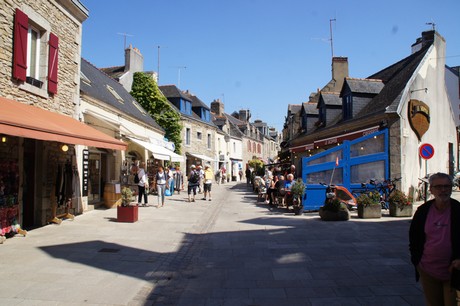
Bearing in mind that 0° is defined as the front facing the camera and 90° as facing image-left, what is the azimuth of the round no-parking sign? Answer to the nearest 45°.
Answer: approximately 0°

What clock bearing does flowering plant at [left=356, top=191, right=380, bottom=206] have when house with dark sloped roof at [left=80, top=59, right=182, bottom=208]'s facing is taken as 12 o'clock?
The flowering plant is roughly at 12 o'clock from the house with dark sloped roof.

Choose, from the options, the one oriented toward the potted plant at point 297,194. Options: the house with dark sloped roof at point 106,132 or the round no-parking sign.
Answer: the house with dark sloped roof

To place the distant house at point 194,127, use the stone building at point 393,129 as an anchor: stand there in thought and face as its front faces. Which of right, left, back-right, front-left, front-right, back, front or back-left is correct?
right

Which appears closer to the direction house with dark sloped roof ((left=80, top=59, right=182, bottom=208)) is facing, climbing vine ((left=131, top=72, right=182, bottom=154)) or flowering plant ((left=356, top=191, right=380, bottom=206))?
the flowering plant

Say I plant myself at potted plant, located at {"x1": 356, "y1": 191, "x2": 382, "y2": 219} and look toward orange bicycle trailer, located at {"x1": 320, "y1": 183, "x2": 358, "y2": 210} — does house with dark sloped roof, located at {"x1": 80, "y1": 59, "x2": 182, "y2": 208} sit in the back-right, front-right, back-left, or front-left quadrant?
front-left

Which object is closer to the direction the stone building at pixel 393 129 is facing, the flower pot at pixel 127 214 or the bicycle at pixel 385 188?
the flower pot

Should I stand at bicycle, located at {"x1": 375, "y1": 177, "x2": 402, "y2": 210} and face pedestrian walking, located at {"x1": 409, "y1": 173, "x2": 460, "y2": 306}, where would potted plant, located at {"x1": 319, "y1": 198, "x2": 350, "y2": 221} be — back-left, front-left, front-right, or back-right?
front-right

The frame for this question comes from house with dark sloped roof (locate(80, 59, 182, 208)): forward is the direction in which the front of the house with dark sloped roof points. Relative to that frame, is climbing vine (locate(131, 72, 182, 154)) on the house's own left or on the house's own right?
on the house's own left

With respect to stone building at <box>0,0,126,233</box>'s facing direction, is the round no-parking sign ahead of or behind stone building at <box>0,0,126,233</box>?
ahead

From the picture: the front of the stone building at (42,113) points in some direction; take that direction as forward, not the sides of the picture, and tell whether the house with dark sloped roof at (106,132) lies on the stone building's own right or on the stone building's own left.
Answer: on the stone building's own left

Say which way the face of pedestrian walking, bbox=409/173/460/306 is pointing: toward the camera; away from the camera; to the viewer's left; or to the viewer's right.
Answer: toward the camera

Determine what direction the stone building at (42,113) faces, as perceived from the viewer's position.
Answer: facing the viewer and to the right of the viewer

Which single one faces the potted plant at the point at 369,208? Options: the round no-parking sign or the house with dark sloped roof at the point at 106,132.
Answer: the house with dark sloped roof

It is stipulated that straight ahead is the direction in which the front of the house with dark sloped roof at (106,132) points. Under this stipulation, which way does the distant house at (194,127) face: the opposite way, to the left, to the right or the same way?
the same way
